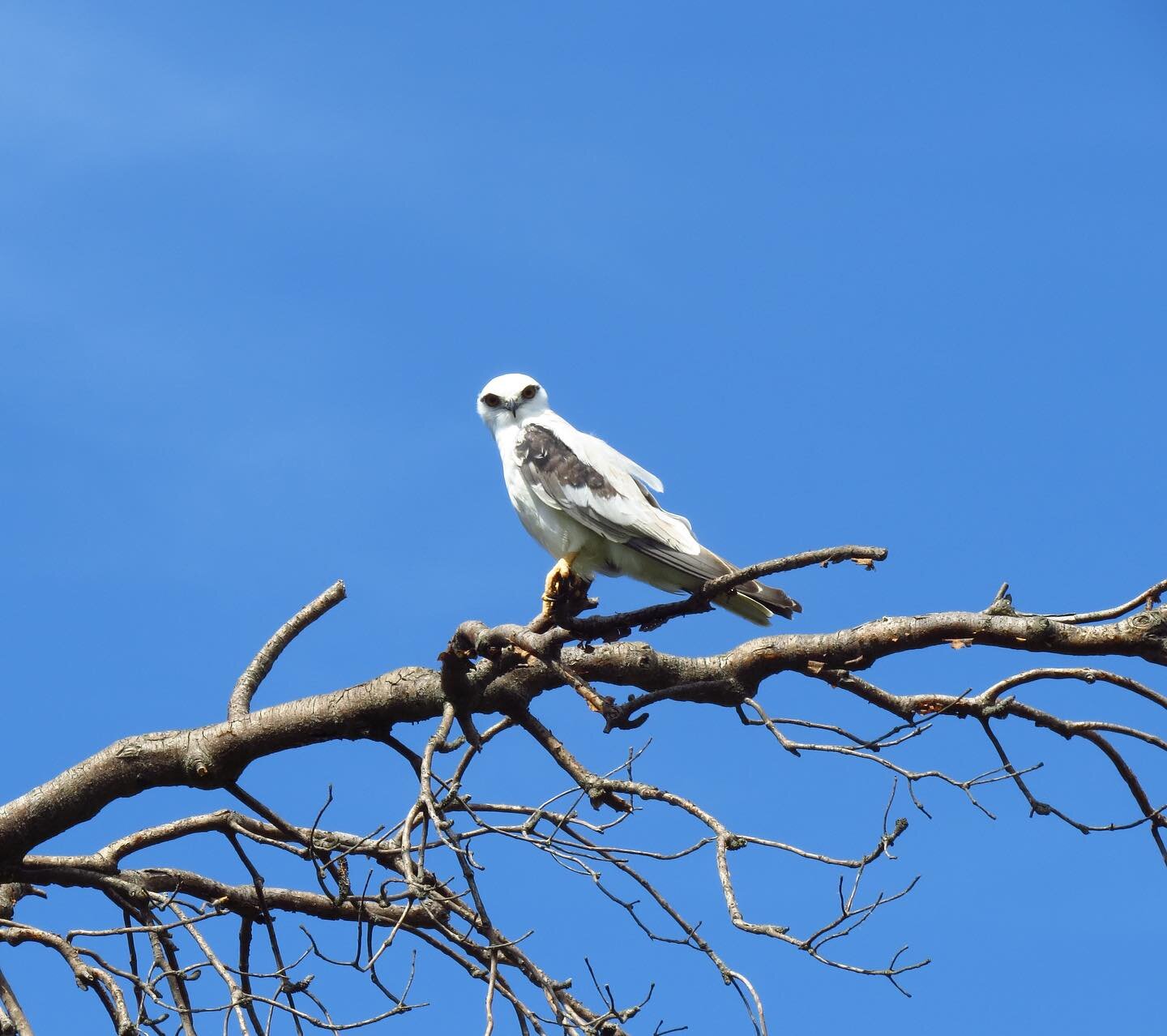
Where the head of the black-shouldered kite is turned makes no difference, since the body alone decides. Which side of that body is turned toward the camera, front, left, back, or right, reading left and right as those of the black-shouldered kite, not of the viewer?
left
